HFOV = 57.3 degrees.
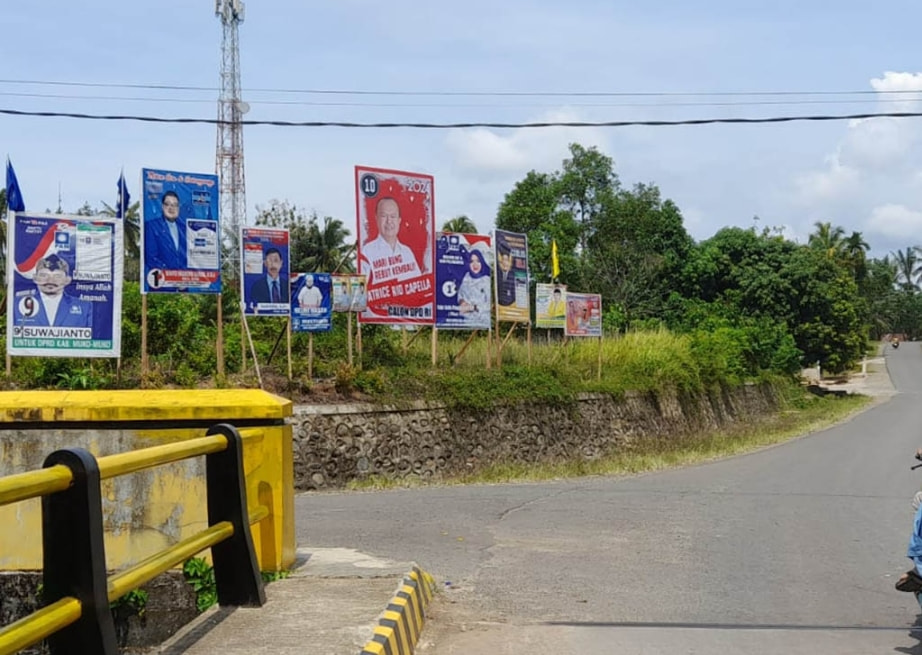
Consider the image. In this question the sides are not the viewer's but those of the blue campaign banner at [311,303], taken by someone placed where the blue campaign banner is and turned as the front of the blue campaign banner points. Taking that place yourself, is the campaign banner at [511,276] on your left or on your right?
on your left

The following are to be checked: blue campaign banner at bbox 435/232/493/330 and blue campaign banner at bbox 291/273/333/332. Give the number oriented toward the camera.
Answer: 2

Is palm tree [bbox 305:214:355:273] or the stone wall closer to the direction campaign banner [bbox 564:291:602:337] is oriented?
the stone wall

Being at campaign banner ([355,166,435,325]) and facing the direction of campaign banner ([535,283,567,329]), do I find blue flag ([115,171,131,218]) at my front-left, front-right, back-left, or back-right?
back-left

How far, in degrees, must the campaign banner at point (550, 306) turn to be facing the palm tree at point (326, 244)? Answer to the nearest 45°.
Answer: approximately 135° to its right

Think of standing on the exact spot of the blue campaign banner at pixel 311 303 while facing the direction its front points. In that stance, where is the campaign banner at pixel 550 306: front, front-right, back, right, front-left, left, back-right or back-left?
back-left

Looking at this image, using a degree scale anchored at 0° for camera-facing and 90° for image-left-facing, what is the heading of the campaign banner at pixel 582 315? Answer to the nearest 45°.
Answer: approximately 0°
